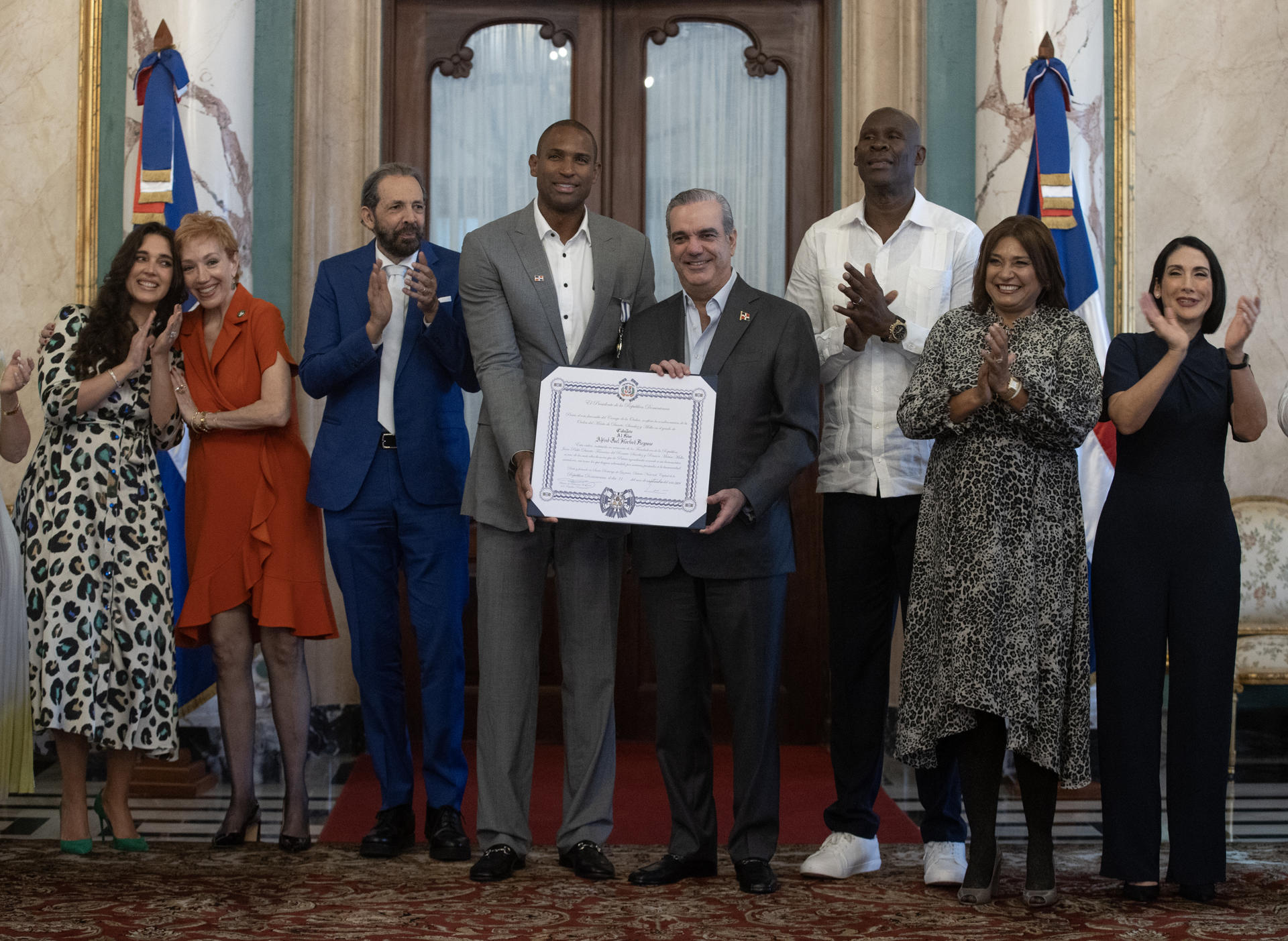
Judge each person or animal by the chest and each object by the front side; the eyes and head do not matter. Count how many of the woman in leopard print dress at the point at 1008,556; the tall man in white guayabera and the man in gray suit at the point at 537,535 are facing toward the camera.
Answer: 3

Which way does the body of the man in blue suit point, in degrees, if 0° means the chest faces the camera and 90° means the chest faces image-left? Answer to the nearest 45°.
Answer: approximately 0°

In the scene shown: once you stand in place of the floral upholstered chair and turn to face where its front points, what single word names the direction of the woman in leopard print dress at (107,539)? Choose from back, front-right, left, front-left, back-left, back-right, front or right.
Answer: front-right

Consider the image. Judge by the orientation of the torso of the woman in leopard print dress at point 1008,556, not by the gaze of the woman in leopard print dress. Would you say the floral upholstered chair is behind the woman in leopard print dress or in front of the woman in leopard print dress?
behind

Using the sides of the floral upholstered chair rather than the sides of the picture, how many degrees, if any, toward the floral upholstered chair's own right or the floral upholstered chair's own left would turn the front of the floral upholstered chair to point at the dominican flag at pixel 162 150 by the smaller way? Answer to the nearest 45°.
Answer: approximately 45° to the floral upholstered chair's own right

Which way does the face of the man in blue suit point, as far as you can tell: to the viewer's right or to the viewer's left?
to the viewer's right
